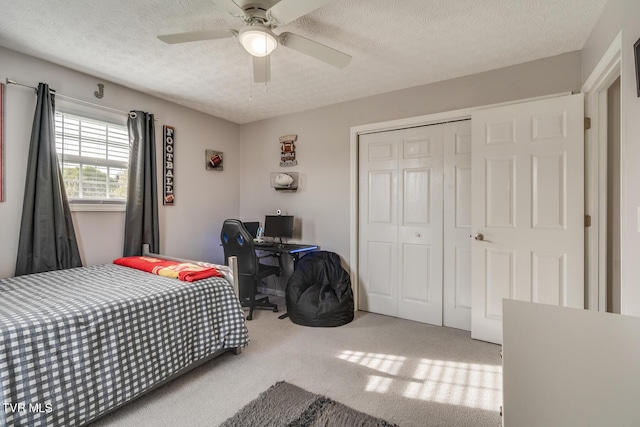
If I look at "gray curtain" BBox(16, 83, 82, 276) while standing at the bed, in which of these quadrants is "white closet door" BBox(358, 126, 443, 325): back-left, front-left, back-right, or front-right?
back-right

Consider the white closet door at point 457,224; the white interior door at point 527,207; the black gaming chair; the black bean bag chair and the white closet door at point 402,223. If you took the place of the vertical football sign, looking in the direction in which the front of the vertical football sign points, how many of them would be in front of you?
5

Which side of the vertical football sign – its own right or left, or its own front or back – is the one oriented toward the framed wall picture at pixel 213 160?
left

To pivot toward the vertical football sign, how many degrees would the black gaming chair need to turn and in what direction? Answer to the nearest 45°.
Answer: approximately 90° to its left

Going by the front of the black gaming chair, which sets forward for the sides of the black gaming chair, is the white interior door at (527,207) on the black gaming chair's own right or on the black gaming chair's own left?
on the black gaming chair's own right

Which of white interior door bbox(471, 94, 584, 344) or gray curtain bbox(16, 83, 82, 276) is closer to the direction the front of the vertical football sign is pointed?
the white interior door

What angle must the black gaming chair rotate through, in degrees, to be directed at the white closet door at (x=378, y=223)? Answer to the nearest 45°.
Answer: approximately 45° to its right

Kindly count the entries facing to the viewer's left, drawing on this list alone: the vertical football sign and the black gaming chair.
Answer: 0

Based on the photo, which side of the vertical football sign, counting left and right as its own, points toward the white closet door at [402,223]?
front

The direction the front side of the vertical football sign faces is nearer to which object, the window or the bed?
the bed

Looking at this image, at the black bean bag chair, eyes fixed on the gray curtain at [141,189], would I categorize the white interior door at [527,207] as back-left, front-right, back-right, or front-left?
back-left

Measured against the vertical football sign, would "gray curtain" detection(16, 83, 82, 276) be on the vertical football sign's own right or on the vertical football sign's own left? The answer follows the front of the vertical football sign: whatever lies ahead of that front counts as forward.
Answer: on the vertical football sign's own right

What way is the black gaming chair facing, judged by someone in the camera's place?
facing away from the viewer and to the right of the viewer

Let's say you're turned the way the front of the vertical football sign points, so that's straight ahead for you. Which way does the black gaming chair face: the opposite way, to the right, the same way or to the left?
to the left

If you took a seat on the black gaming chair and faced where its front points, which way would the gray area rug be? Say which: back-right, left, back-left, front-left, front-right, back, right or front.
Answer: back-right

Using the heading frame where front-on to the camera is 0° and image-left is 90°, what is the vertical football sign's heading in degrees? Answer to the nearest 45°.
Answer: approximately 315°

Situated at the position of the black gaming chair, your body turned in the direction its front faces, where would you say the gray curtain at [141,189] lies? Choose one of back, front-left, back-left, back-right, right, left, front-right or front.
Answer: back-left
